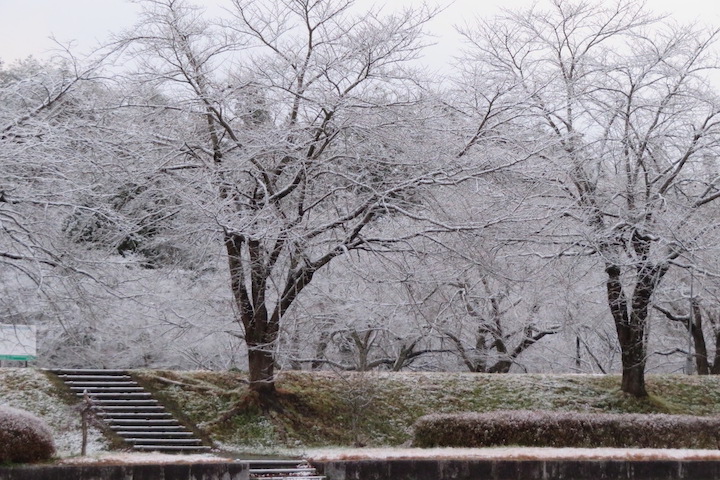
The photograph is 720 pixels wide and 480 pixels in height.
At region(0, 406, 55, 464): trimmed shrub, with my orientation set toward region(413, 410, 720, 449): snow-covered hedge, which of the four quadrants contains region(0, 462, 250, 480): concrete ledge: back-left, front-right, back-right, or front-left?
front-right

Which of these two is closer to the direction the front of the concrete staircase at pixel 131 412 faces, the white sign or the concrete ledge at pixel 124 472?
the concrete ledge

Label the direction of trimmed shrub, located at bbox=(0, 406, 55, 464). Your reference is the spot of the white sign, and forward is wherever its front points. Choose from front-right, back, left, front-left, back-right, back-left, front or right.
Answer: front

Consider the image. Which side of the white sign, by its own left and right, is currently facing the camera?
front

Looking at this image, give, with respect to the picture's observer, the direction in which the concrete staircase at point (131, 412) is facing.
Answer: facing the viewer and to the right of the viewer

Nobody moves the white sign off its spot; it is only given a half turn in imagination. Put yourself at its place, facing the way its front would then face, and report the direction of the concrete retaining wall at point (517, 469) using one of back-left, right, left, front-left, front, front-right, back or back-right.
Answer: back-right

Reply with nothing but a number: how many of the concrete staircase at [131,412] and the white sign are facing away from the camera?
0

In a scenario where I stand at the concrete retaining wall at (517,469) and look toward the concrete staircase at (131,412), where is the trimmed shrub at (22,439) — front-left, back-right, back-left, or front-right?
front-left

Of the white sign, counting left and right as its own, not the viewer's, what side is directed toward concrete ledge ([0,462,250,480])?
front

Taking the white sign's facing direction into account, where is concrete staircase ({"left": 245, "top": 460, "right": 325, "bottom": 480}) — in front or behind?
in front

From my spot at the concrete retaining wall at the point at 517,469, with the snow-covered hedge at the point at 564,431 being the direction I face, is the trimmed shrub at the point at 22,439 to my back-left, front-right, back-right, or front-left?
back-left

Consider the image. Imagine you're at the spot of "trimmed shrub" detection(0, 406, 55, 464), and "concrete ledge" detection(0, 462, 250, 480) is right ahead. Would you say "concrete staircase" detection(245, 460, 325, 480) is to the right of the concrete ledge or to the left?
left

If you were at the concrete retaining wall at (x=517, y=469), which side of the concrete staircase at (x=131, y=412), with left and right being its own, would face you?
front
